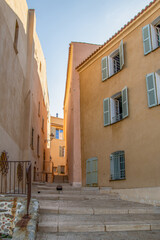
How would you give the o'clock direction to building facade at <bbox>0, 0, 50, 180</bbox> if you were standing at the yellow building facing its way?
The building facade is roughly at 1 o'clock from the yellow building.

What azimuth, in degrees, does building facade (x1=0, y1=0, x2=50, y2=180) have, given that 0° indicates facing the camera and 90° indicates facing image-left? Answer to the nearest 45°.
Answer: approximately 270°

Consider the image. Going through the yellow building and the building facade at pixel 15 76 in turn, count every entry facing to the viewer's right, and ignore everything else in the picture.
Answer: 1

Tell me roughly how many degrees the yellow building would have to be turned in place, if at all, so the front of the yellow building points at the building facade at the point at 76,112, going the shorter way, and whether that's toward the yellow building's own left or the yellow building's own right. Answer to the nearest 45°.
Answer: approximately 90° to the yellow building's own right

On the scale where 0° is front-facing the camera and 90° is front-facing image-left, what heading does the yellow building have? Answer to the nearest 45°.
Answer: approximately 45°

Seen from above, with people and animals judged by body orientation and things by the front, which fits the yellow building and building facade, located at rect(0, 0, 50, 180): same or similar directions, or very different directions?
very different directions

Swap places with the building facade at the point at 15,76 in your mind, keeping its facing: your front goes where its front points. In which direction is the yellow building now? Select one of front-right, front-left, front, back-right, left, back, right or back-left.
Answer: front

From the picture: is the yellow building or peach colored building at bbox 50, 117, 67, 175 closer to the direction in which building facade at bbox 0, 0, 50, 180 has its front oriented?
the yellow building

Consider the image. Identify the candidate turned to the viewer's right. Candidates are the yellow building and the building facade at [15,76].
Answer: the building facade

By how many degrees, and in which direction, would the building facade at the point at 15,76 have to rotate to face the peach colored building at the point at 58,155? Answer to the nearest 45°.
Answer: approximately 90° to its left
